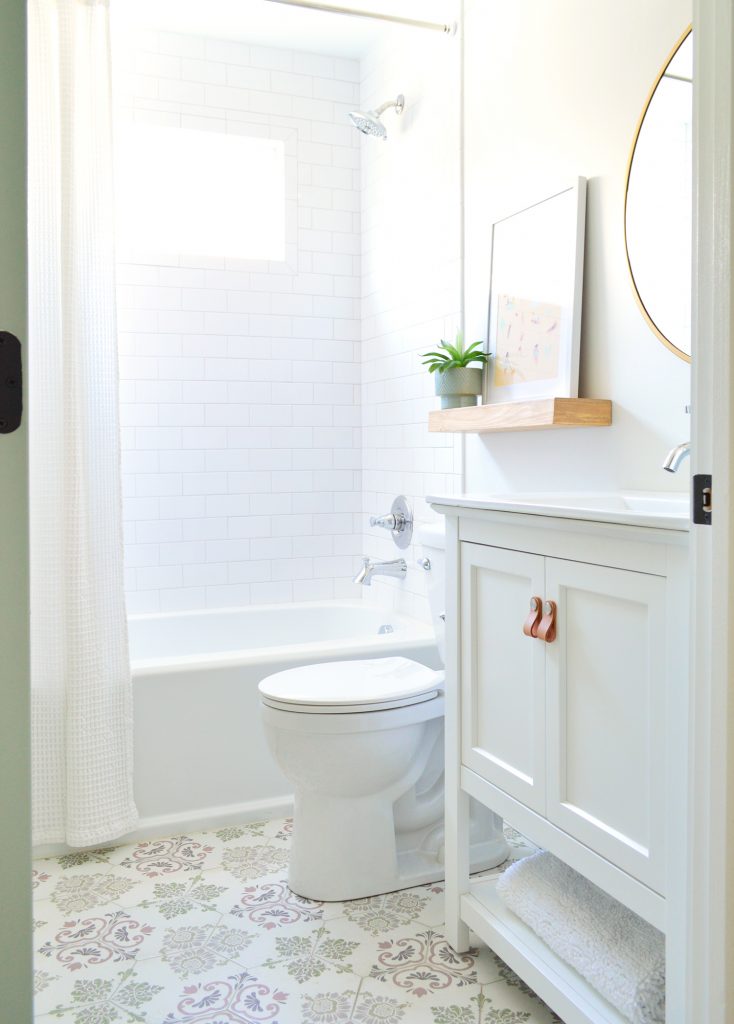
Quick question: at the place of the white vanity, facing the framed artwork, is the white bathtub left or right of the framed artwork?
left

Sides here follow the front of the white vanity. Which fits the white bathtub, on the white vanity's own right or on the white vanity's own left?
on the white vanity's own right

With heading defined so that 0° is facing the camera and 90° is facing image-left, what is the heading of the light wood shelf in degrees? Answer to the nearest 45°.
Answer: approximately 45°

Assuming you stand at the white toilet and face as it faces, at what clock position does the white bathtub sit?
The white bathtub is roughly at 3 o'clock from the white toilet.

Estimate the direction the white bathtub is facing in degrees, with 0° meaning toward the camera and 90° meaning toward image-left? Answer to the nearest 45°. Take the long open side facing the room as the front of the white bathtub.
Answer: approximately 0°

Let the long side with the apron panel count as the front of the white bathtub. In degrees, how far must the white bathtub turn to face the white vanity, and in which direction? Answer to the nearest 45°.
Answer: approximately 45° to its left
